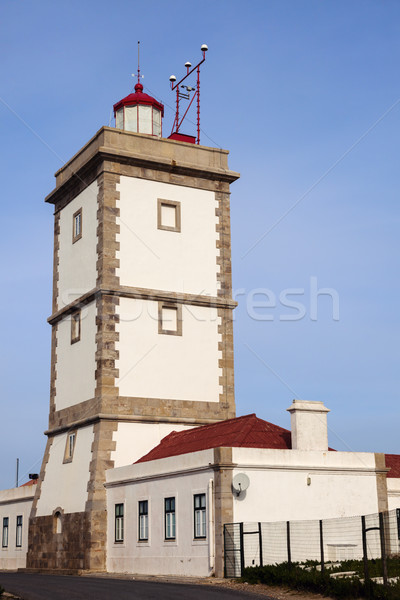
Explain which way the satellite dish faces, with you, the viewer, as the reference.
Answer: facing the viewer

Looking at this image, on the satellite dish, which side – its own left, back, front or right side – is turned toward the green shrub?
front

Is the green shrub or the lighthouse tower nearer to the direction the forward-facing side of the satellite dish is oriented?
the green shrub

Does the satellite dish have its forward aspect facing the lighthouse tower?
no
